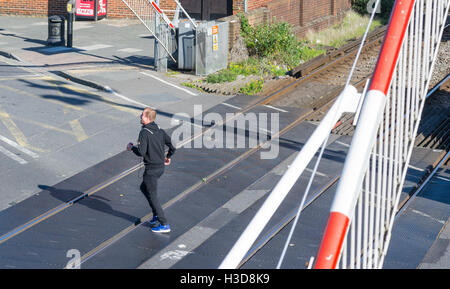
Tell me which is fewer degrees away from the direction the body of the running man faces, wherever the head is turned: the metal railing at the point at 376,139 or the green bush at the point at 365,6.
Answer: the green bush

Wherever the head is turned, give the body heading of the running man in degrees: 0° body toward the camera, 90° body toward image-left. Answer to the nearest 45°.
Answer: approximately 135°

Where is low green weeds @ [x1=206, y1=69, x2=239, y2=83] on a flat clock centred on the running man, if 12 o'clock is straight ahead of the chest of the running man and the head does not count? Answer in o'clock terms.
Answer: The low green weeds is roughly at 2 o'clock from the running man.

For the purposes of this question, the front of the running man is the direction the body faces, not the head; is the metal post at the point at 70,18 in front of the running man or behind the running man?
in front

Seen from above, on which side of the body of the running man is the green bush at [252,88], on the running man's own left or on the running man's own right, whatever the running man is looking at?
on the running man's own right
